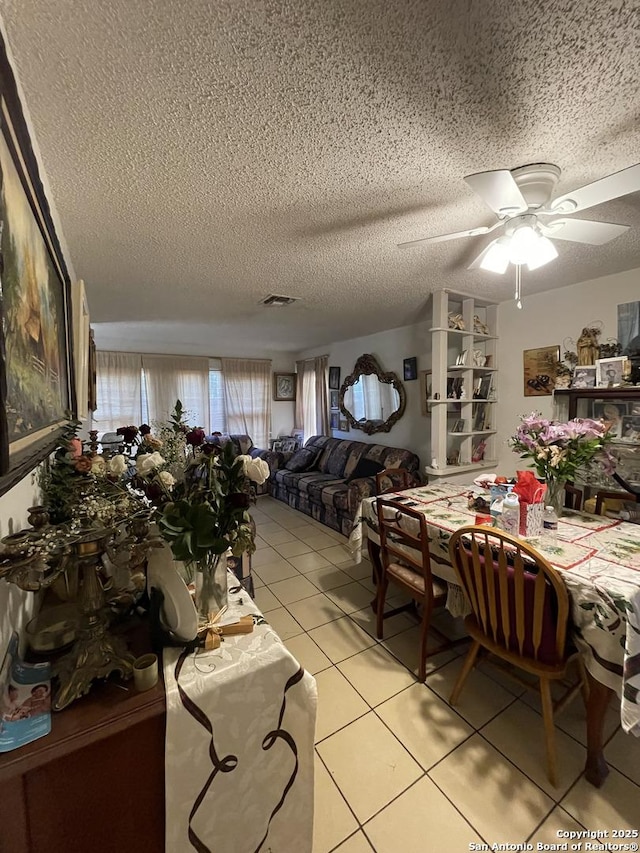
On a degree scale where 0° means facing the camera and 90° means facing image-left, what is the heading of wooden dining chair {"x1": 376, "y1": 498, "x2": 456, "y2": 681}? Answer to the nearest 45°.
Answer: approximately 225°

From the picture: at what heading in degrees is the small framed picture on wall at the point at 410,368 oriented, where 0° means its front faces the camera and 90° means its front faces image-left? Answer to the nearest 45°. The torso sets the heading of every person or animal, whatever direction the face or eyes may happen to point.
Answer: approximately 45°

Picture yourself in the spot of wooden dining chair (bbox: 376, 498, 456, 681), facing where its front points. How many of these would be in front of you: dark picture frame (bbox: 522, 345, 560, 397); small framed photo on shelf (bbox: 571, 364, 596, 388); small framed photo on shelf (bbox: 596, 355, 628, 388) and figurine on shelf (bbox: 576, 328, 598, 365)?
4

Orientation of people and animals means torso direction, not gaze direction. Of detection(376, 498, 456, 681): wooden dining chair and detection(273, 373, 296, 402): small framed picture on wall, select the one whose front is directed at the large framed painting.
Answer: the small framed picture on wall

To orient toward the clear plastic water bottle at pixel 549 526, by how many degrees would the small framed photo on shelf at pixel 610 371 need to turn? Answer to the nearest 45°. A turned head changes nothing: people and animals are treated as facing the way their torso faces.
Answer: approximately 45° to its left

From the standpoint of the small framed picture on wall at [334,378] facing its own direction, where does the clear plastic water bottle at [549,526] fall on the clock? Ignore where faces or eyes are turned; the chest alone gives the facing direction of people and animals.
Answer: The clear plastic water bottle is roughly at 10 o'clock from the small framed picture on wall.

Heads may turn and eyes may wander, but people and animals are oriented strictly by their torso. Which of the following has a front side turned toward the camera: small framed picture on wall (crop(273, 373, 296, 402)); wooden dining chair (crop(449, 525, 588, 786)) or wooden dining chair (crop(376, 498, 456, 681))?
the small framed picture on wall

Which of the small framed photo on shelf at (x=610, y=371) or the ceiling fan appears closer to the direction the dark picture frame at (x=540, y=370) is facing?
the ceiling fan

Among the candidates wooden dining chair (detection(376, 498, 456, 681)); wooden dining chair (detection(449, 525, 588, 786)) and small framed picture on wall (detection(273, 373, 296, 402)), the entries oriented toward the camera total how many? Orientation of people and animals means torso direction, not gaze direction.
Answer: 1

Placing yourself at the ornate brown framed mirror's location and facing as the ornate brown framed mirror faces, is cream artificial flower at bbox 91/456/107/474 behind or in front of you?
in front

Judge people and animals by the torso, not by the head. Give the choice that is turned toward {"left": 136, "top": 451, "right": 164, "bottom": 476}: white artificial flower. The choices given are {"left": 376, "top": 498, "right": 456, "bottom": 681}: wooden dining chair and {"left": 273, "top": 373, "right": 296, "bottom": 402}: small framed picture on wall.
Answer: the small framed picture on wall

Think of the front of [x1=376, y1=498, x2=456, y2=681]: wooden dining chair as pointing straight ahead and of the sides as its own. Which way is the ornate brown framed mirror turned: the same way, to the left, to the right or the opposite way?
the opposite way

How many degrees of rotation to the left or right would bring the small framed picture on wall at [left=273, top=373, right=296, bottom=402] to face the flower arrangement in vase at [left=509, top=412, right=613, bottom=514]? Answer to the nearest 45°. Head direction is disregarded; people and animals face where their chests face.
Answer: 0° — it already faces it

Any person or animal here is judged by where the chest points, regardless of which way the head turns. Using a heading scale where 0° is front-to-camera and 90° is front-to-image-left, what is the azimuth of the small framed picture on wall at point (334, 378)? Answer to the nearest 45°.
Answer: approximately 45°
